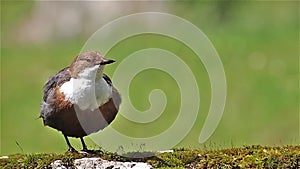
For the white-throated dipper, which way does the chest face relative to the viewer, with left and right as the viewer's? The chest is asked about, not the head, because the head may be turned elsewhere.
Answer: facing the viewer and to the right of the viewer
